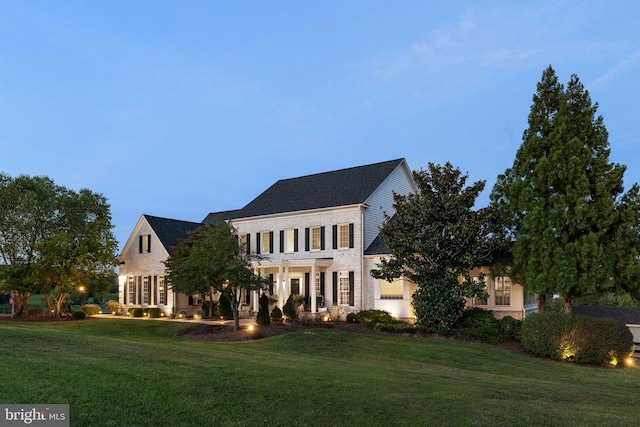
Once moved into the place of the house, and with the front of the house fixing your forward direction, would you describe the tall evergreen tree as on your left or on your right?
on your left

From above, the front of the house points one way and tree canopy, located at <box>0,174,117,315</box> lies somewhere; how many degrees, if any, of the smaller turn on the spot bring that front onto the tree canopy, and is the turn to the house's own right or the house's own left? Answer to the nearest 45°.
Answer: approximately 45° to the house's own right

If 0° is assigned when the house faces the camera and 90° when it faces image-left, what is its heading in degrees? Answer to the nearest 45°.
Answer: approximately 45°

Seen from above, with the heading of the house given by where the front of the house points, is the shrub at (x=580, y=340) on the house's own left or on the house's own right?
on the house's own left

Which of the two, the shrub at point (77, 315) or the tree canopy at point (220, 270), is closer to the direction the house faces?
the tree canopy
